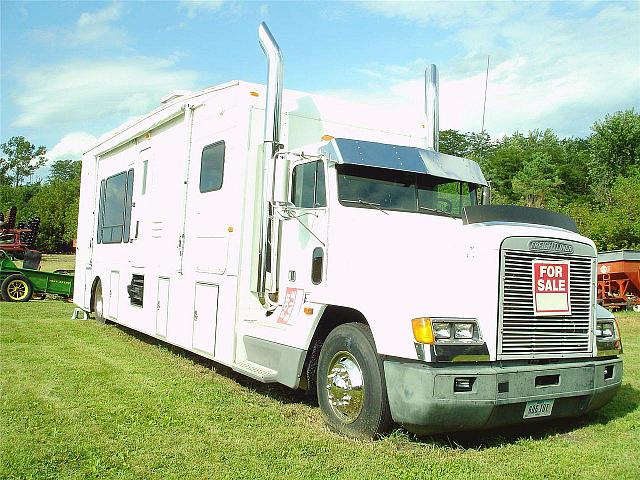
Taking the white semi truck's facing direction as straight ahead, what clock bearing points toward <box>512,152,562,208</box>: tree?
The tree is roughly at 8 o'clock from the white semi truck.

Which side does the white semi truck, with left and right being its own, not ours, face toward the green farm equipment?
back

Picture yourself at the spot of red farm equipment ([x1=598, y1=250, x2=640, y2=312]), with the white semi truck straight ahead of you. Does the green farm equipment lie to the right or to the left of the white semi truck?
right

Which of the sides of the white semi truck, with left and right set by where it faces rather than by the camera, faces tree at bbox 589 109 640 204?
left

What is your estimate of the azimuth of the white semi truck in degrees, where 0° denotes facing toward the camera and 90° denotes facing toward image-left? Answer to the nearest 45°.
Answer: approximately 315°

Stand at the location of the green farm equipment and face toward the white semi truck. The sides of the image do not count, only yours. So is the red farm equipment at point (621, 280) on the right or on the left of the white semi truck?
left

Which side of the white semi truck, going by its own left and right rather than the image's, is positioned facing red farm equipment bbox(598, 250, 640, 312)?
left
